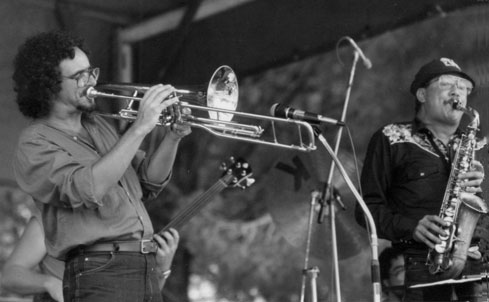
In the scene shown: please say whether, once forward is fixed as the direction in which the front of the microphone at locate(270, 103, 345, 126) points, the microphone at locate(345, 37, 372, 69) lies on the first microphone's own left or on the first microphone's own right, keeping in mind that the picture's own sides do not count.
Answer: on the first microphone's own right

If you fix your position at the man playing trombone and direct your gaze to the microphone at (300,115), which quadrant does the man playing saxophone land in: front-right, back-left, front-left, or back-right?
front-left

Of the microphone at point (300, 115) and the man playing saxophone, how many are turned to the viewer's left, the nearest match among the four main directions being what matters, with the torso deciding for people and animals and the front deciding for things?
1

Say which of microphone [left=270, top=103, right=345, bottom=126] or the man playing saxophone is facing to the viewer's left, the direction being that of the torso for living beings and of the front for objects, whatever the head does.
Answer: the microphone

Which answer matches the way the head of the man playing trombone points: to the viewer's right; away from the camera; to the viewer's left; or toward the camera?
to the viewer's right

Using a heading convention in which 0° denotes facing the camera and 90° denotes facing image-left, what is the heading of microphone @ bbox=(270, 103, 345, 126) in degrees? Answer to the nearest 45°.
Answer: approximately 90°

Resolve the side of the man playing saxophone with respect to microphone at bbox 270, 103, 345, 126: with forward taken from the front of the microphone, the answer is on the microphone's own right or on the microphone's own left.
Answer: on the microphone's own right

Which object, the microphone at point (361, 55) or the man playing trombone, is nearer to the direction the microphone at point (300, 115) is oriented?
the man playing trombone

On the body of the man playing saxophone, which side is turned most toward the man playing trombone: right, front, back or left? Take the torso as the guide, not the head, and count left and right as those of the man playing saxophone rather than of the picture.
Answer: right

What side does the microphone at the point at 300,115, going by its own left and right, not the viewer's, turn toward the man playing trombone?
front
